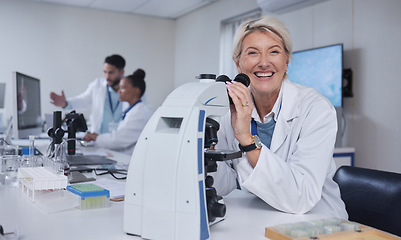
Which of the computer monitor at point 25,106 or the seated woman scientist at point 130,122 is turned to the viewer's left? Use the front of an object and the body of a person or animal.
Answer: the seated woman scientist

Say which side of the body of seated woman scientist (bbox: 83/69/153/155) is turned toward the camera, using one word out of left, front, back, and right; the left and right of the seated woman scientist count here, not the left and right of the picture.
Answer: left

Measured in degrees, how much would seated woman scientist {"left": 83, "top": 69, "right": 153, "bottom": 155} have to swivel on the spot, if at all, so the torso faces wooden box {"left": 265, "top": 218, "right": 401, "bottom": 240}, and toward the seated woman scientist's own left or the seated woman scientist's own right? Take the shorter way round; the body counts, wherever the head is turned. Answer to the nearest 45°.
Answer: approximately 90° to the seated woman scientist's own left

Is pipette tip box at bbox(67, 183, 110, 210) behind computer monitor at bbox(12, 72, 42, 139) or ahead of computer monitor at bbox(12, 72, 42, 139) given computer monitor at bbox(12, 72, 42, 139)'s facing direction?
ahead

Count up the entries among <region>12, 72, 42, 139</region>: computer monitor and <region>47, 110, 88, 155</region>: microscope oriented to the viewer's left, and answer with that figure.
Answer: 0

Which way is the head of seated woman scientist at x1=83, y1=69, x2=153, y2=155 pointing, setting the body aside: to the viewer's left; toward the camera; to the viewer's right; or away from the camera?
to the viewer's left

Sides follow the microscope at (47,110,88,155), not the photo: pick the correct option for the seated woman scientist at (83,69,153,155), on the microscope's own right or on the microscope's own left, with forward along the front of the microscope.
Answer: on the microscope's own left

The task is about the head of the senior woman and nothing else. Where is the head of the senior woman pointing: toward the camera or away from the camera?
toward the camera

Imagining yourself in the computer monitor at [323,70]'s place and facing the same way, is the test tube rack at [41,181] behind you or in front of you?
in front

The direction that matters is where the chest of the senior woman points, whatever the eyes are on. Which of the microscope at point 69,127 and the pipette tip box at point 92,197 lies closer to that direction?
the pipette tip box

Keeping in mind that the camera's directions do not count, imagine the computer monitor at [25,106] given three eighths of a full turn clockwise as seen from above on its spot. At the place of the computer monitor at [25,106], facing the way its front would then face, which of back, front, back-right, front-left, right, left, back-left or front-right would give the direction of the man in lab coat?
back-right
